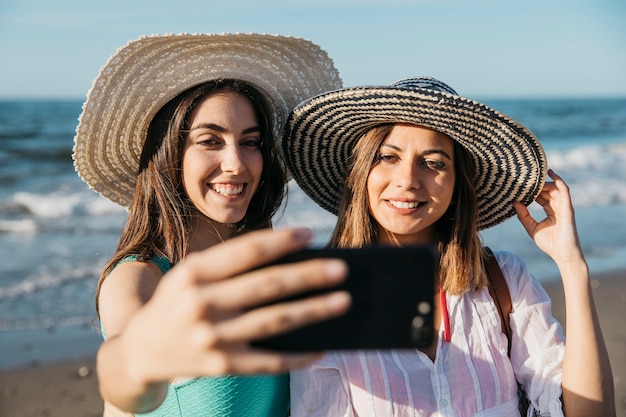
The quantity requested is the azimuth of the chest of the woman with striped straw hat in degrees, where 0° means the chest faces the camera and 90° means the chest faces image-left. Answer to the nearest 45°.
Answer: approximately 0°

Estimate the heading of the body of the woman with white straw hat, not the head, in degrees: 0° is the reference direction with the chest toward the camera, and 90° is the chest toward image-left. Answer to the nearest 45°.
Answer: approximately 315°

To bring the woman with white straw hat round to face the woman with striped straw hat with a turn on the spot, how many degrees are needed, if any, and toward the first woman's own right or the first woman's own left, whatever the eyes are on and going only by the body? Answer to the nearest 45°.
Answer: approximately 45° to the first woman's own left

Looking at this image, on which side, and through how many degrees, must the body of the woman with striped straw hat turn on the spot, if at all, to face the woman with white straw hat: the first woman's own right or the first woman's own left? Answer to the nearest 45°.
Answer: approximately 90° to the first woman's own right
